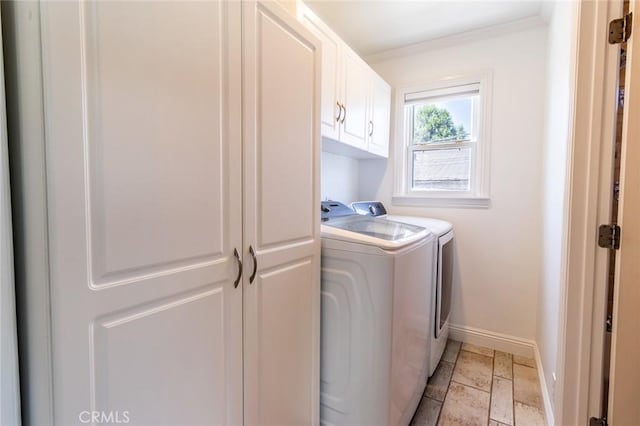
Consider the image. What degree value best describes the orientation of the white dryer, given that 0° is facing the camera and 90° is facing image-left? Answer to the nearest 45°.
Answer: approximately 270°

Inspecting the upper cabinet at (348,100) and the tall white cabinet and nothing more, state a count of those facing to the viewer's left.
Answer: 0

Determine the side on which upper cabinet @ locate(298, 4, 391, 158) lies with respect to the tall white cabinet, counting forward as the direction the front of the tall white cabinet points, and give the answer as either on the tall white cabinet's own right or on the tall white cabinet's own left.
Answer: on the tall white cabinet's own left

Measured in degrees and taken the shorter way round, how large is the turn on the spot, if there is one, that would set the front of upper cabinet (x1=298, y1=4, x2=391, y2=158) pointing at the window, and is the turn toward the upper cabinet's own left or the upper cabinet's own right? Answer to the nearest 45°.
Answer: approximately 90° to the upper cabinet's own left

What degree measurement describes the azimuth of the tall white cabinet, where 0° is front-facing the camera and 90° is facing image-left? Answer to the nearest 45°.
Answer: approximately 315°

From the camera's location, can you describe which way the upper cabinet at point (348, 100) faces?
facing the viewer and to the right of the viewer

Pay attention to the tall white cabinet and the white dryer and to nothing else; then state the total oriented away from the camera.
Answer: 0

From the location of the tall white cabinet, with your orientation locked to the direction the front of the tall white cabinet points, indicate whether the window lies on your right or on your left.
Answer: on your left

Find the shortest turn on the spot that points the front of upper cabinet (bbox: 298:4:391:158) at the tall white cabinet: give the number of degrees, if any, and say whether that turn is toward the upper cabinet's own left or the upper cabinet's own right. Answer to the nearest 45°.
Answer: approximately 45° to the upper cabinet's own right

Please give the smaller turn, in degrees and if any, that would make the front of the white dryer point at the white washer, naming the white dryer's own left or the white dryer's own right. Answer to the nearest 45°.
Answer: approximately 135° to the white dryer's own right
